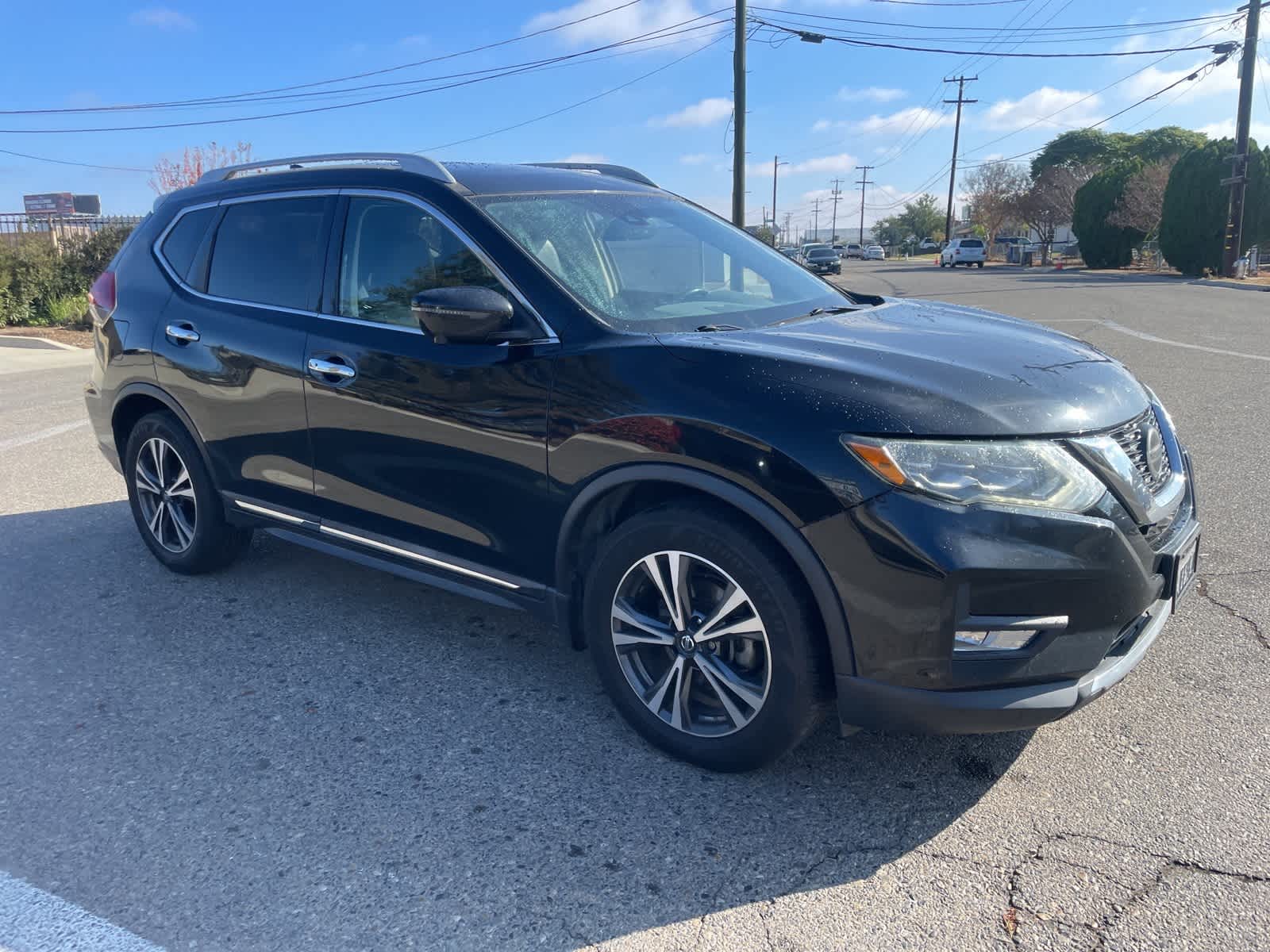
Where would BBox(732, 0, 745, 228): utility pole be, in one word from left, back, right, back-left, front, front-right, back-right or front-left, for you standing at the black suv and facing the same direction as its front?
back-left

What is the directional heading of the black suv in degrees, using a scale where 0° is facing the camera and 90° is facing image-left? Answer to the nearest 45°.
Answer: approximately 315°

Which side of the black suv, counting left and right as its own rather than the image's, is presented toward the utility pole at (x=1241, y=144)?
left

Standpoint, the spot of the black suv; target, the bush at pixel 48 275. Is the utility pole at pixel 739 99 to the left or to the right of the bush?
right

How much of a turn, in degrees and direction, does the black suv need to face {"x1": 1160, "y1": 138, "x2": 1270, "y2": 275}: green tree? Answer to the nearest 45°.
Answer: approximately 90° to its left

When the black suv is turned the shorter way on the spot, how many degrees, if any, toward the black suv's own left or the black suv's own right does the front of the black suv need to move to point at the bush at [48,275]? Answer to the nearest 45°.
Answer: approximately 180°

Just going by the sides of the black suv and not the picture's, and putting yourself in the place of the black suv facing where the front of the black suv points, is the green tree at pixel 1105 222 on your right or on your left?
on your left
